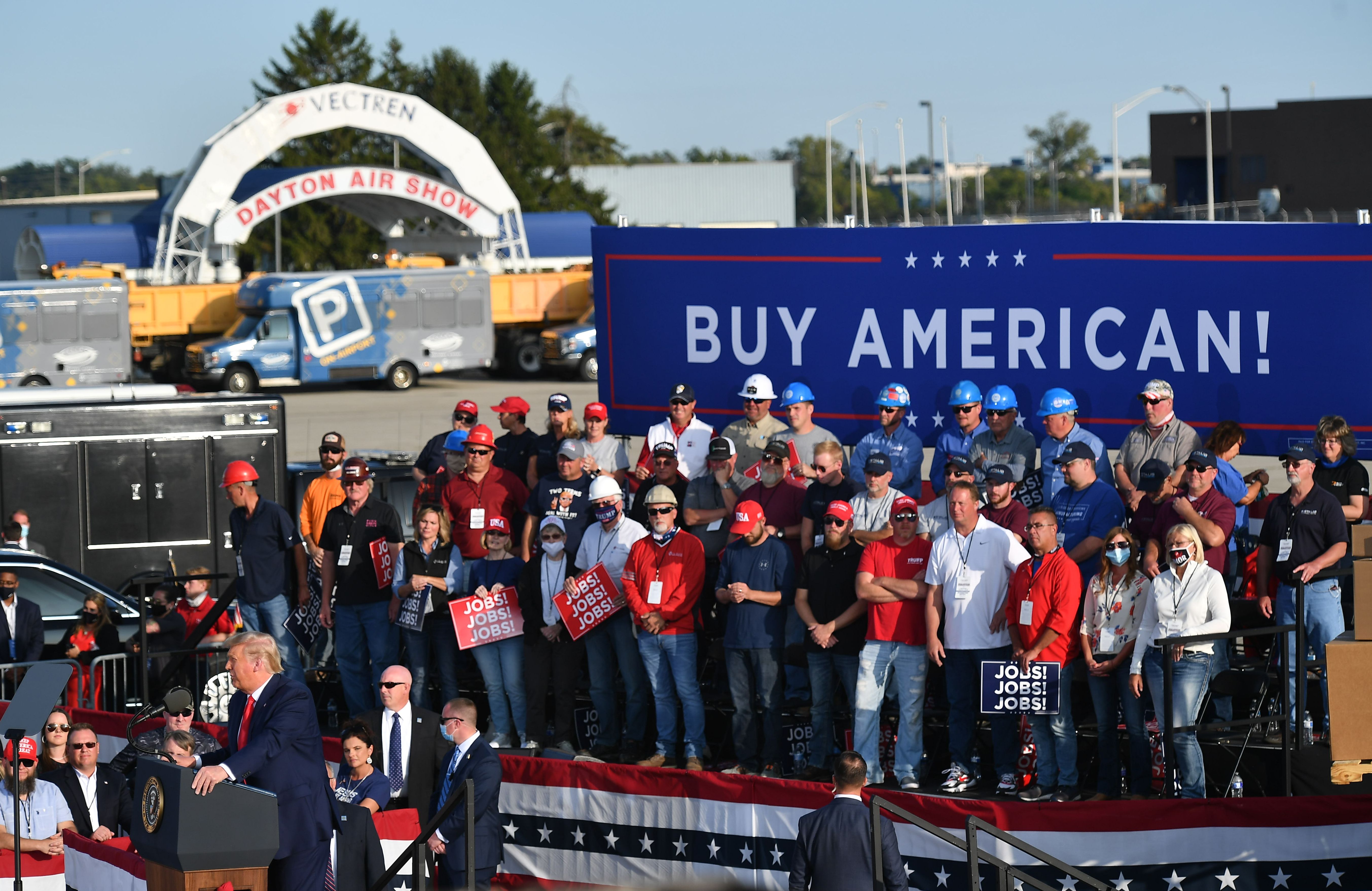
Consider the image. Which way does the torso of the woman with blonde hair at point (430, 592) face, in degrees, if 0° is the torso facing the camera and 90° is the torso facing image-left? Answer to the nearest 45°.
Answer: approximately 0°

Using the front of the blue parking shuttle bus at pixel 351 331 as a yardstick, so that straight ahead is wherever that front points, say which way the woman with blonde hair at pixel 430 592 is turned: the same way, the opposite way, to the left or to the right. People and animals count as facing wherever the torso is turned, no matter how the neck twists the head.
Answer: to the left

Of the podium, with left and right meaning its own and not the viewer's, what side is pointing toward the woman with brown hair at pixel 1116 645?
back

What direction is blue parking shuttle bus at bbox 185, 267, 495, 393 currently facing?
to the viewer's left

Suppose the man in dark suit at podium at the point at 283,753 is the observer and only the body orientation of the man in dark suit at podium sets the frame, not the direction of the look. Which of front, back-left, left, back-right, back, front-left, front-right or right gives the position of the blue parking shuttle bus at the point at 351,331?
right

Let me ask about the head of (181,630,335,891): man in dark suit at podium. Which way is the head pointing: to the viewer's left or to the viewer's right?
to the viewer's left

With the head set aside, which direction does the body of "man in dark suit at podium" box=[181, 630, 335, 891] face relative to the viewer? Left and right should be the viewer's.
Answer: facing to the left of the viewer

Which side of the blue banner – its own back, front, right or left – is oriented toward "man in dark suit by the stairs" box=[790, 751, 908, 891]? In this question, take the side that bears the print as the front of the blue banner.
front

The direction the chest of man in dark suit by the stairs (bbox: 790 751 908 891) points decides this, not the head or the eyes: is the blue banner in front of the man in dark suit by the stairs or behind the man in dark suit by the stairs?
in front

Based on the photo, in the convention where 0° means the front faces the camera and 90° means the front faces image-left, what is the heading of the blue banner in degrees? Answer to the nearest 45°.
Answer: approximately 0°

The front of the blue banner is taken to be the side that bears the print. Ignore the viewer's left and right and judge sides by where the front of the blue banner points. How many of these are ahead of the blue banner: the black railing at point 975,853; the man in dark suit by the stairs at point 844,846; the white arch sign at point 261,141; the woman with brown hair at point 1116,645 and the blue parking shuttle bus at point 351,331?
3

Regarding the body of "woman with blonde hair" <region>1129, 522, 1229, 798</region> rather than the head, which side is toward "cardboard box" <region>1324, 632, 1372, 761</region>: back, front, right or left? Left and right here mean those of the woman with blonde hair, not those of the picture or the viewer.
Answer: left

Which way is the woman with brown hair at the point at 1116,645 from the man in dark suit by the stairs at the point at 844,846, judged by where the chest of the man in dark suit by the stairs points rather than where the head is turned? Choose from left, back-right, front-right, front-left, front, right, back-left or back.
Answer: front-right
